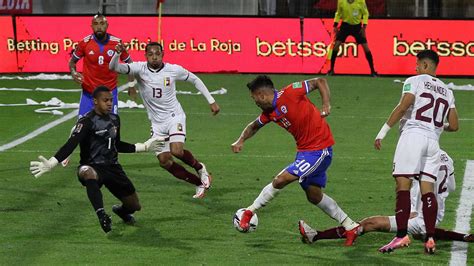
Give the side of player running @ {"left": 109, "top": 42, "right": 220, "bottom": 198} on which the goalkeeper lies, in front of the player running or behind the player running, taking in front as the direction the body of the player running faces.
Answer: in front

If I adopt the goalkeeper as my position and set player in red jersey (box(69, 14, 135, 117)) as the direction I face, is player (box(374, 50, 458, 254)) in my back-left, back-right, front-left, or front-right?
back-right

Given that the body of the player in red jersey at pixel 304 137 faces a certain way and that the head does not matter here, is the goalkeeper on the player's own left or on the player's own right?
on the player's own right

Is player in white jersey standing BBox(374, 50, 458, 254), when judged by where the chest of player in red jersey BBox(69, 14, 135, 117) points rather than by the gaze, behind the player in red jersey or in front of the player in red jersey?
in front

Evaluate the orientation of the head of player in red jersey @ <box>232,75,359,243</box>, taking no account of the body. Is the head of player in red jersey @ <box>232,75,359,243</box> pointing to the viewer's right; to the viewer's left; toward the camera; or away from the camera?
to the viewer's left

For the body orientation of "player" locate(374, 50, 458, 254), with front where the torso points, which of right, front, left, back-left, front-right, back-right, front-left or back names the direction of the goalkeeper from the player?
front-left

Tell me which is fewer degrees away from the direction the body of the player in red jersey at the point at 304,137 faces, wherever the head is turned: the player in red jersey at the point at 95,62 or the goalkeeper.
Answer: the goalkeeper

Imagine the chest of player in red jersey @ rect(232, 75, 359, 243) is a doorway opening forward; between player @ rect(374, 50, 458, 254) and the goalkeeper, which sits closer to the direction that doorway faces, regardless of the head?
the goalkeeper

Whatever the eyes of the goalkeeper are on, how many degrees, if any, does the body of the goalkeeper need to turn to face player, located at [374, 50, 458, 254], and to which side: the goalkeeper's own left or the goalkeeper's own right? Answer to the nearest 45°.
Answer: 0° — they already face them

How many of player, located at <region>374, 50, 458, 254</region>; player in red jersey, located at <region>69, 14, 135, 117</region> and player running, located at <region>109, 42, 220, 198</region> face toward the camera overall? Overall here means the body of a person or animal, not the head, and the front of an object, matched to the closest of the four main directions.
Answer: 2

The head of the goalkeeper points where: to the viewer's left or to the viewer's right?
to the viewer's right

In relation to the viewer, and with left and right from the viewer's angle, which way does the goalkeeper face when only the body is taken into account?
facing the viewer and to the right of the viewer

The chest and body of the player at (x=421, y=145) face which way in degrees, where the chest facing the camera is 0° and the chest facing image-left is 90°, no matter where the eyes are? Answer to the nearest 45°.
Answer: approximately 135°
